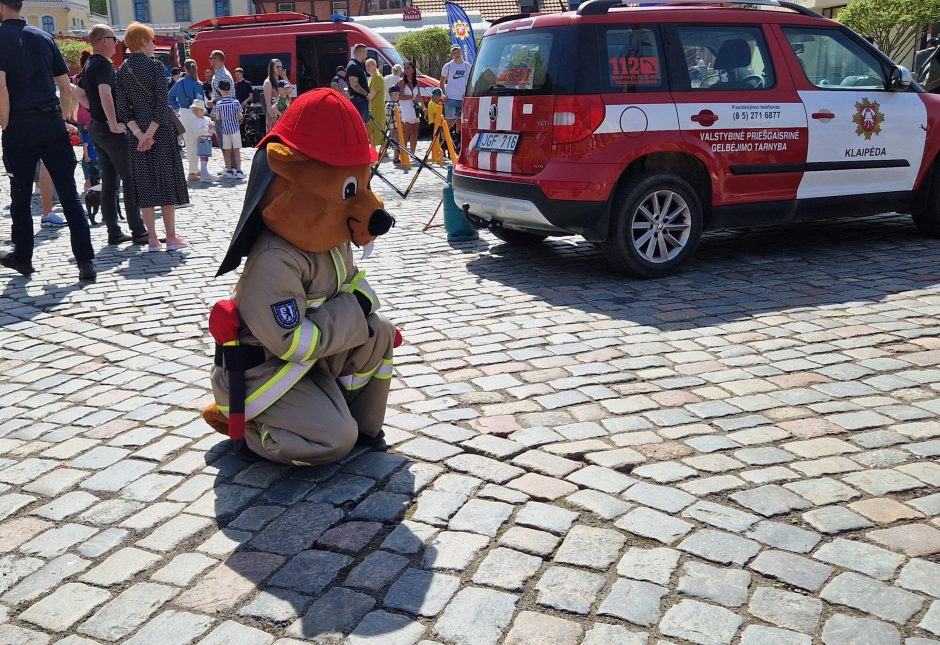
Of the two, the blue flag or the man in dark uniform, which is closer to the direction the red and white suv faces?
the blue flag

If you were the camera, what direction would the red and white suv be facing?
facing away from the viewer and to the right of the viewer

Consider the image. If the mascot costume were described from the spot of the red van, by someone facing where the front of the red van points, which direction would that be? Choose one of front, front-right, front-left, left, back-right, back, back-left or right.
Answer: right

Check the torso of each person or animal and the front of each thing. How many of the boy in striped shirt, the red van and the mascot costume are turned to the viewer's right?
2

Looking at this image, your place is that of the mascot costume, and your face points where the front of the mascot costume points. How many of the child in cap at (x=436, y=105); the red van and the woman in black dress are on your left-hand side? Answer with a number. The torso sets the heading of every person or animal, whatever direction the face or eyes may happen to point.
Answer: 3

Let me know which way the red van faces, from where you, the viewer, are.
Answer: facing to the right of the viewer

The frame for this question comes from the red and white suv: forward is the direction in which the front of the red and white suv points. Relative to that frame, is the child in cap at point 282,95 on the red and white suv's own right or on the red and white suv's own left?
on the red and white suv's own left

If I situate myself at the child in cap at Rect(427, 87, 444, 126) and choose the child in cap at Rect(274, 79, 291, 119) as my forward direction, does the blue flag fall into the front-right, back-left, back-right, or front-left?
back-right

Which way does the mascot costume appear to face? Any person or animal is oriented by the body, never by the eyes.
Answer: to the viewer's right

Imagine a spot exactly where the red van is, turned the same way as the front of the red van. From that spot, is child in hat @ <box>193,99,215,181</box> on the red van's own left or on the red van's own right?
on the red van's own right

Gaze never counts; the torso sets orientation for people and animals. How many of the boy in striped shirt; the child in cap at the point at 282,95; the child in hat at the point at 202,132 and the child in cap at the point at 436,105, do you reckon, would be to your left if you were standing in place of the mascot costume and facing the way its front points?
4
